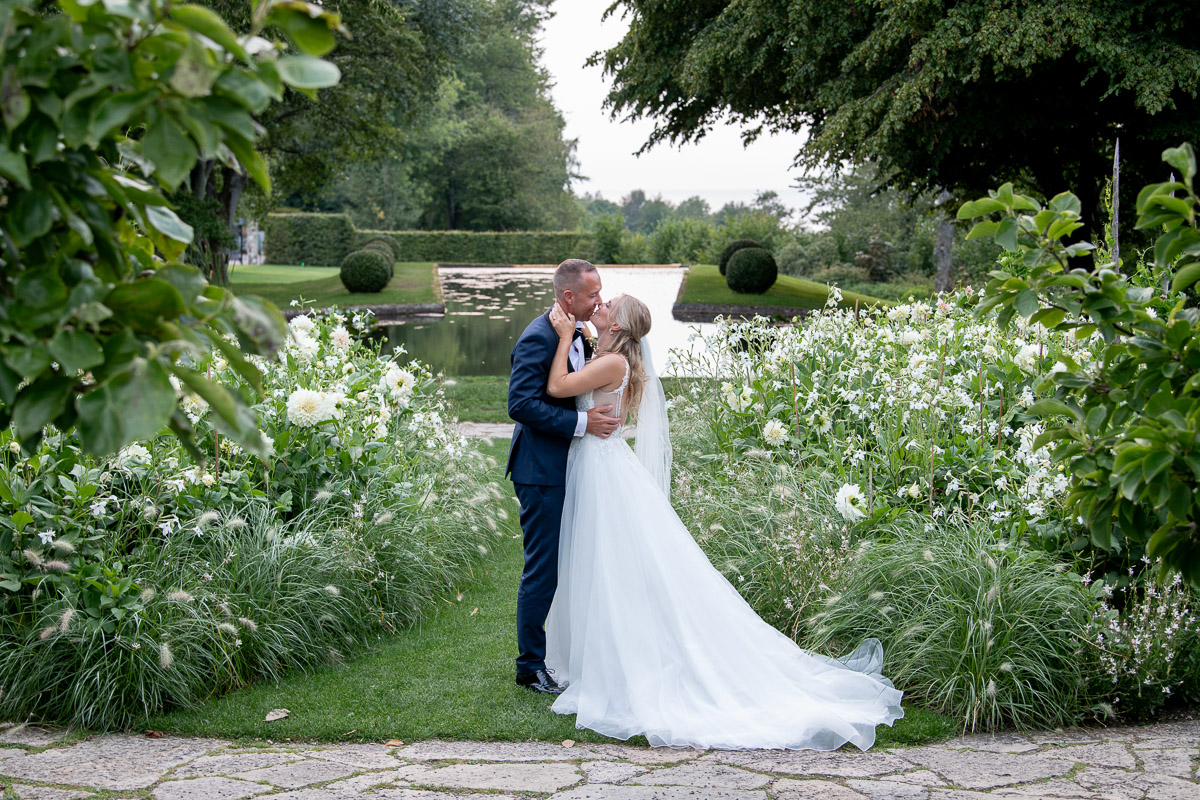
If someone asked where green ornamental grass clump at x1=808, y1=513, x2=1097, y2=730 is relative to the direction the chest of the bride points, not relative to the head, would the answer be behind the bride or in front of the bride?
behind

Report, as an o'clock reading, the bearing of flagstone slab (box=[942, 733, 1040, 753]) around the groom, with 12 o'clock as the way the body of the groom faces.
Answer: The flagstone slab is roughly at 1 o'clock from the groom.

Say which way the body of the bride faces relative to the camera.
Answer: to the viewer's left

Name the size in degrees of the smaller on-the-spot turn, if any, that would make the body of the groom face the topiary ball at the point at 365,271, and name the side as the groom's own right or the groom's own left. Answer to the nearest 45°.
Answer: approximately 90° to the groom's own left

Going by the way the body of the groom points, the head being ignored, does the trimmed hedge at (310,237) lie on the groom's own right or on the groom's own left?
on the groom's own left

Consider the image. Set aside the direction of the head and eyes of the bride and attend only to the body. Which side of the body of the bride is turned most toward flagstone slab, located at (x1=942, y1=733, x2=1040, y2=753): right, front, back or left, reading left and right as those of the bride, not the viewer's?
back

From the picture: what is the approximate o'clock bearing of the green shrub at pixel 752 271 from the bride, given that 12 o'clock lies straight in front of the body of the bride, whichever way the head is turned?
The green shrub is roughly at 3 o'clock from the bride.

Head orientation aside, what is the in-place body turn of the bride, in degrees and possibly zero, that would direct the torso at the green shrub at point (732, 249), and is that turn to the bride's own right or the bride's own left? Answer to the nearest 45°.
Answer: approximately 90° to the bride's own right

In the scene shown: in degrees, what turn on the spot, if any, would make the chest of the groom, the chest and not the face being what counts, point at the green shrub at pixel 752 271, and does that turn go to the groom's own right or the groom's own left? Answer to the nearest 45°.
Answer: approximately 90° to the groom's own left

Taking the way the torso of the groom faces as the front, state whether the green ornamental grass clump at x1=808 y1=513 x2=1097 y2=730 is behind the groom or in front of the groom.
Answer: in front

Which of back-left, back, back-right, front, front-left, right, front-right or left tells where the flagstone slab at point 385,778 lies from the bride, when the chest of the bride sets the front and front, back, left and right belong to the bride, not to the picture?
front-left

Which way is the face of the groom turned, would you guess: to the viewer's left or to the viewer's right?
to the viewer's right

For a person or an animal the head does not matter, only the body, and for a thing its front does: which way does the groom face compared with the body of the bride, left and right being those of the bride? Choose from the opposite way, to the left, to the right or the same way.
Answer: the opposite way

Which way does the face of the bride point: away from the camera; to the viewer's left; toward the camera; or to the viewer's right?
to the viewer's left

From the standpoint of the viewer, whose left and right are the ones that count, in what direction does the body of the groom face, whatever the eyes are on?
facing to the right of the viewer
